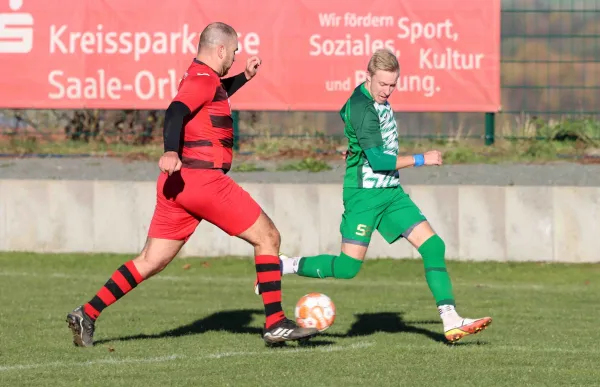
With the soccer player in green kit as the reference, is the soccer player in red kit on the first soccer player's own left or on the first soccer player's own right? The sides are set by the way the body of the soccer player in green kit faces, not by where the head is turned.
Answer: on the first soccer player's own right

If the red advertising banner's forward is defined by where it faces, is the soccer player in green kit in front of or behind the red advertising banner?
in front

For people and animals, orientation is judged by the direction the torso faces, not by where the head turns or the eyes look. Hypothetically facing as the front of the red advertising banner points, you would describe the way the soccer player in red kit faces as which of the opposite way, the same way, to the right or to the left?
to the left

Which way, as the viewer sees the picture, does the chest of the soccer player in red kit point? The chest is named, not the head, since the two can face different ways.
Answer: to the viewer's right

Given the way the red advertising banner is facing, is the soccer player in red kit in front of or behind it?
in front

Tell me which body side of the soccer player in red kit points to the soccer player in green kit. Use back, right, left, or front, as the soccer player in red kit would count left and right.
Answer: front

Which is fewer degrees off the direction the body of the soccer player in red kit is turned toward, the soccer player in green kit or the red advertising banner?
the soccer player in green kit

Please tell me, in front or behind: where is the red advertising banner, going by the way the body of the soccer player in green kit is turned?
behind

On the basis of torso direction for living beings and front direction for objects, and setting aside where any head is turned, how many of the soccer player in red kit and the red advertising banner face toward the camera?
1
